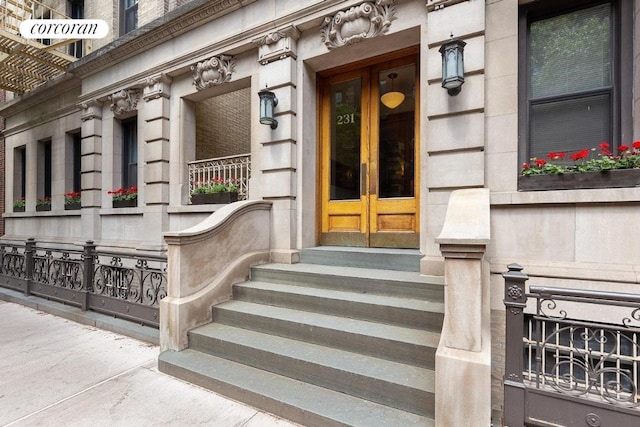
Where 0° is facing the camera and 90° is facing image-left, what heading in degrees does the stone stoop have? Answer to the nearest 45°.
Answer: approximately 45°

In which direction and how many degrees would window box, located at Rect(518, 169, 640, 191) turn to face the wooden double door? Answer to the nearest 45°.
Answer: approximately 90° to its right

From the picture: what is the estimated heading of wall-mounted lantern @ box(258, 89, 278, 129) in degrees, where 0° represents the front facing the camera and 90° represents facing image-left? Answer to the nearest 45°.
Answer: approximately 45°

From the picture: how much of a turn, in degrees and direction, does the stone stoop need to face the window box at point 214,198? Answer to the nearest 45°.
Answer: approximately 90° to its right

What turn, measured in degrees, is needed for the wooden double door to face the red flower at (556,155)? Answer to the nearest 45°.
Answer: approximately 90° to its left

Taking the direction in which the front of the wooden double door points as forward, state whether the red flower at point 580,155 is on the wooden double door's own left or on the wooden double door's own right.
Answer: on the wooden double door's own left

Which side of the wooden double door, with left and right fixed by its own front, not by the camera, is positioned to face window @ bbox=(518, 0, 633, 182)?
left

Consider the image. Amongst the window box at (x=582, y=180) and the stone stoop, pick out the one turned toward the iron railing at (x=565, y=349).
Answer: the window box
